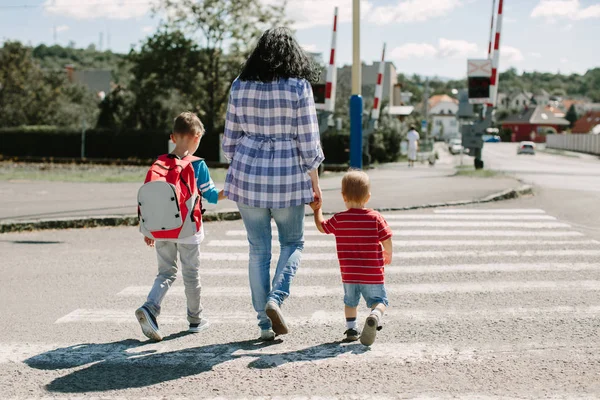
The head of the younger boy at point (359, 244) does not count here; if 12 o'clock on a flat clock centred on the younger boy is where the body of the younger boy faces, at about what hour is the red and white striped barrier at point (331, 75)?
The red and white striped barrier is roughly at 12 o'clock from the younger boy.

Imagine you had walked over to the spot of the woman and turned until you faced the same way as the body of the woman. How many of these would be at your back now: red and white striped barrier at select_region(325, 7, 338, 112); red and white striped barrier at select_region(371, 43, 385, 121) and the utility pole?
0

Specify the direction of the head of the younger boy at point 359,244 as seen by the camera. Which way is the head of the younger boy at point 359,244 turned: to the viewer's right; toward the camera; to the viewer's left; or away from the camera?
away from the camera

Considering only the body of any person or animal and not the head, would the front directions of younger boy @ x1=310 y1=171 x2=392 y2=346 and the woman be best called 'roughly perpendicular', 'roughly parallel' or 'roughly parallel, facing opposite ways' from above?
roughly parallel

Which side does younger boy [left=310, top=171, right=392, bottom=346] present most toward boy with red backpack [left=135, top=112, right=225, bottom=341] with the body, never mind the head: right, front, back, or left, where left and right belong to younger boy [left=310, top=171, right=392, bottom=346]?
left

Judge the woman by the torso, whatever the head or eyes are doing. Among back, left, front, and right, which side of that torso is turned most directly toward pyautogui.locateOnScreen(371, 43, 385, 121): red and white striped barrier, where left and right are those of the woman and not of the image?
front

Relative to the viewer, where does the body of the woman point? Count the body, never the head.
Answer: away from the camera

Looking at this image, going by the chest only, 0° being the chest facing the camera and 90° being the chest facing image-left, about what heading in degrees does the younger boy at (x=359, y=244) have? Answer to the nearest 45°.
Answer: approximately 180°

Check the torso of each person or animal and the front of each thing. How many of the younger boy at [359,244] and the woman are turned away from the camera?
2

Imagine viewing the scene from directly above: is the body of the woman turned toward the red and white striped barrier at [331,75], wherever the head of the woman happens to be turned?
yes

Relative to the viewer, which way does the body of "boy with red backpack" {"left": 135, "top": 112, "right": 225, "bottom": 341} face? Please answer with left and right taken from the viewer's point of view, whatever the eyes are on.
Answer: facing away from the viewer and to the right of the viewer

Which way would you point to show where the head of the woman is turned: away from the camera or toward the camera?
away from the camera
